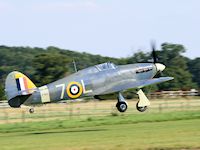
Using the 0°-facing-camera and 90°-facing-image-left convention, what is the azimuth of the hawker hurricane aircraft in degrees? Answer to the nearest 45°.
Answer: approximately 225°
